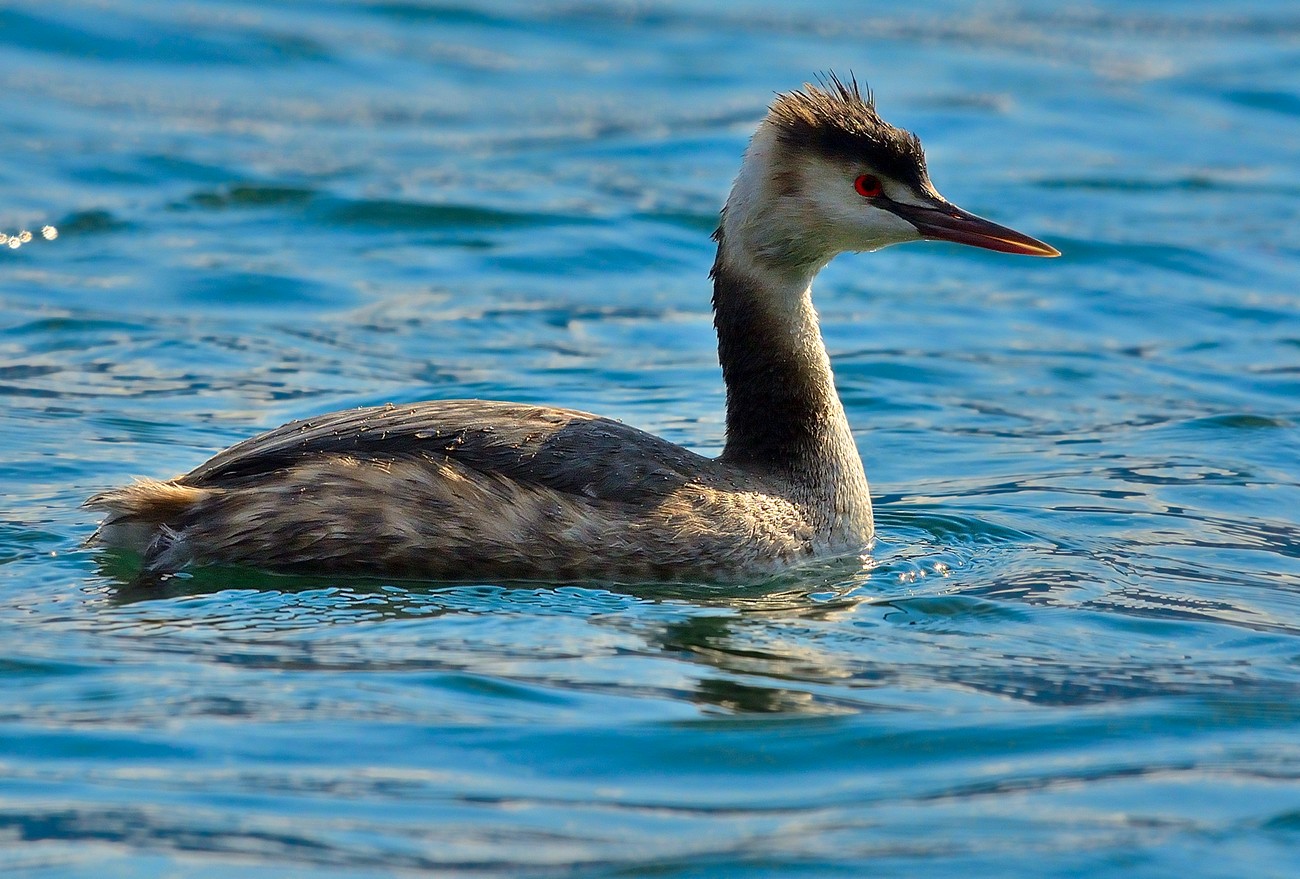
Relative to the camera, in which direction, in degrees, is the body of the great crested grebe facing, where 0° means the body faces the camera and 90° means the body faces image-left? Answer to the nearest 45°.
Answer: approximately 270°
